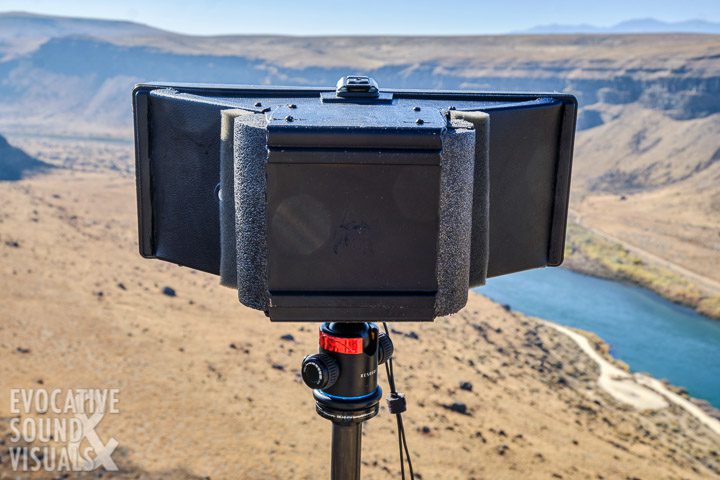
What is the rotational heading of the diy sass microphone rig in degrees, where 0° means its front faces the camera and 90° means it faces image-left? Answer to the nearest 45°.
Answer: approximately 0°
